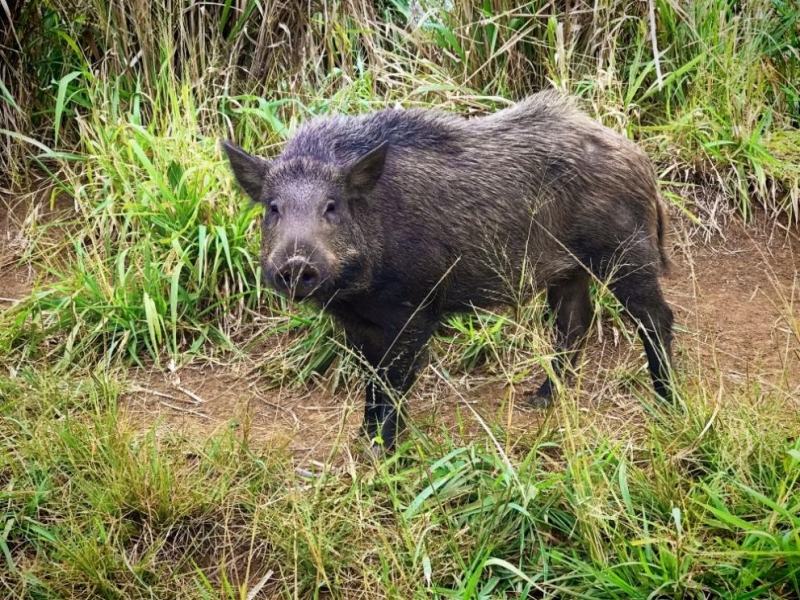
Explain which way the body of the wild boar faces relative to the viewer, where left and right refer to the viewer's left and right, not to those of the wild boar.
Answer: facing the viewer and to the left of the viewer
